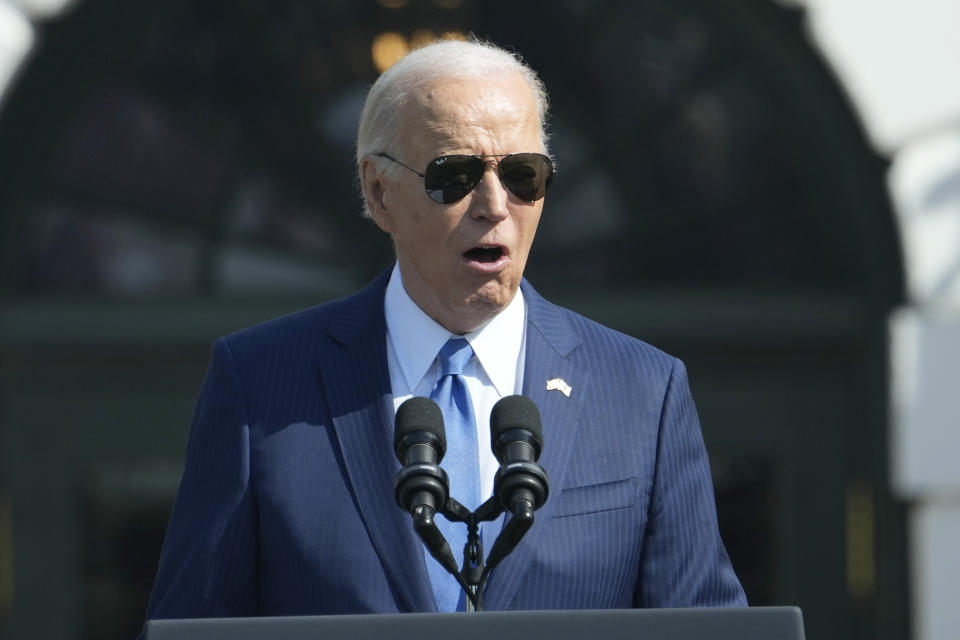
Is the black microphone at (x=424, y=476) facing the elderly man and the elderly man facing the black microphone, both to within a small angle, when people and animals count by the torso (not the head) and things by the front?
yes

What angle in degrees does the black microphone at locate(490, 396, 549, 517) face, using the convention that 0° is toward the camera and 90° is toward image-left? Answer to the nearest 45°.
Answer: approximately 180°

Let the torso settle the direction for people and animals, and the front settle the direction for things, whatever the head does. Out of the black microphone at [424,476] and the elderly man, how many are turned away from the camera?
1

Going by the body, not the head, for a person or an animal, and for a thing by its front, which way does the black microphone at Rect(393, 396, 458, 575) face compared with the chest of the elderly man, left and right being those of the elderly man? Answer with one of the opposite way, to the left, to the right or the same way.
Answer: the opposite way

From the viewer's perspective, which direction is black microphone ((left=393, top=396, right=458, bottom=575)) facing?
away from the camera

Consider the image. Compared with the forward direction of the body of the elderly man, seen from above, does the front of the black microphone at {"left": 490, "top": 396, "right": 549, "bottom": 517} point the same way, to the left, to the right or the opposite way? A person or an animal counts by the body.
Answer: the opposite way

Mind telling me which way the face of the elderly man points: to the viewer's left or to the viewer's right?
to the viewer's right
